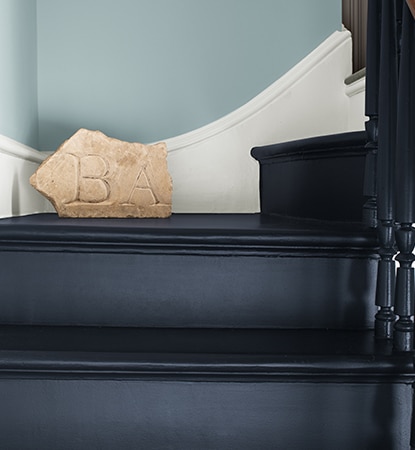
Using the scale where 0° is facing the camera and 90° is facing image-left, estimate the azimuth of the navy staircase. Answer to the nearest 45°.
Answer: approximately 0°
